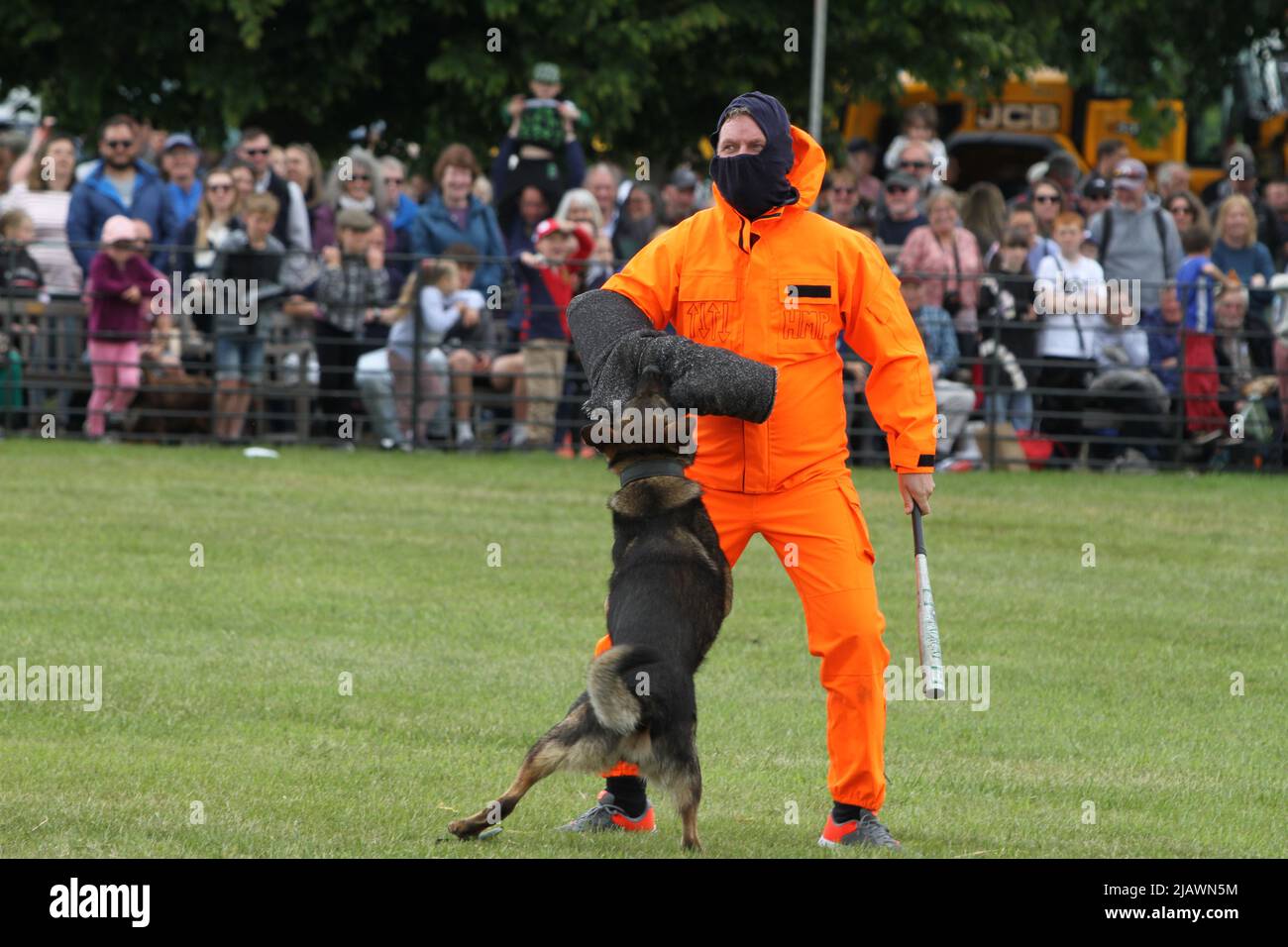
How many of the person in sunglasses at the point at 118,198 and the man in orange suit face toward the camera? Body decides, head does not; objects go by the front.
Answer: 2

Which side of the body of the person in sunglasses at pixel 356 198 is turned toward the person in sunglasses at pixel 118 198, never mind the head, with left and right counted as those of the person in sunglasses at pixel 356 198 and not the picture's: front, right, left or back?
right

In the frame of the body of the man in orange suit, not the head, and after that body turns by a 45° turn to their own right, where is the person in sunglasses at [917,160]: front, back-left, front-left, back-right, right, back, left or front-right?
back-right

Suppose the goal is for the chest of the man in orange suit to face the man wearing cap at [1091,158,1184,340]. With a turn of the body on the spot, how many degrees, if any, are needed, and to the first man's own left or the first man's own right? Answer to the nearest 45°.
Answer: approximately 180°
